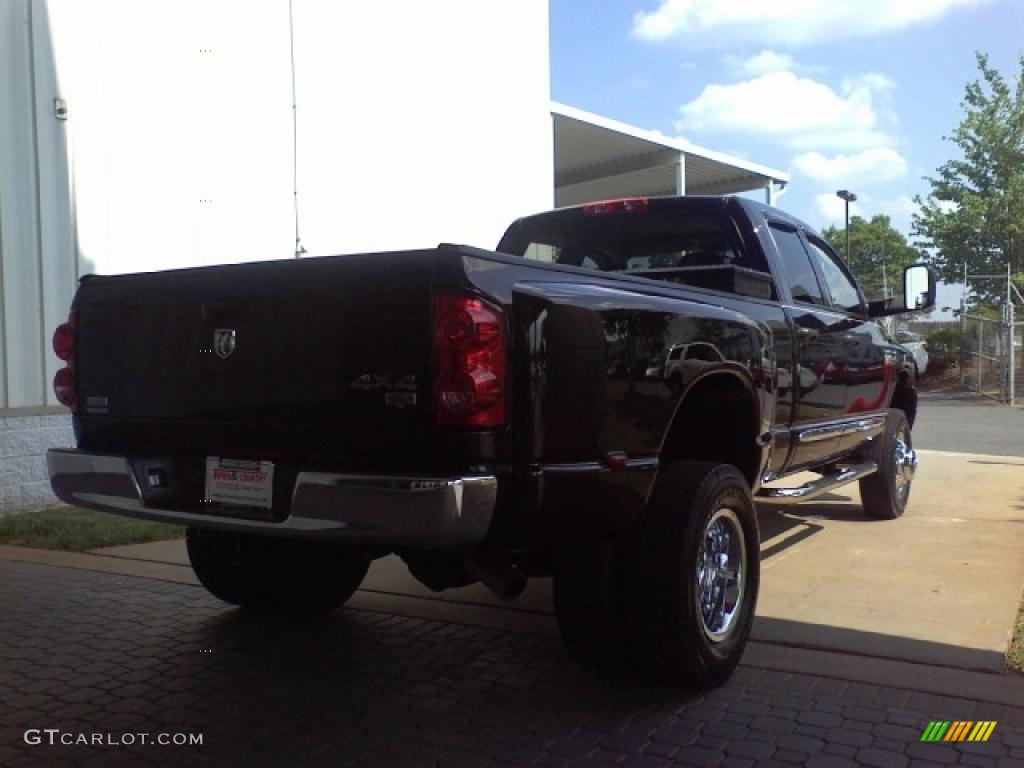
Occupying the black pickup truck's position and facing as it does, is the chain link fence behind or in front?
in front

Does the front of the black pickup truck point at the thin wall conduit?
no

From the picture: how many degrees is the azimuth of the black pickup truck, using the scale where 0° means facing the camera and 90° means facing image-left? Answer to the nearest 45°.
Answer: approximately 225°

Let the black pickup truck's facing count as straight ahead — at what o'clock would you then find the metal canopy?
The metal canopy is roughly at 11 o'clock from the black pickup truck.

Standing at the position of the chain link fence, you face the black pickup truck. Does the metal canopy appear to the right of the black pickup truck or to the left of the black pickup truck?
right

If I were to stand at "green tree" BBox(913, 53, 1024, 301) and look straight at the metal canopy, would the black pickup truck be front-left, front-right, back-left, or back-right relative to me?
front-left

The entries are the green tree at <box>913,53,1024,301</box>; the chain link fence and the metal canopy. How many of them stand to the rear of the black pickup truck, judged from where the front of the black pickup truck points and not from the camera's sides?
0

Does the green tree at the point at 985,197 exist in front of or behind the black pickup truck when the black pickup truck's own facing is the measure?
in front
